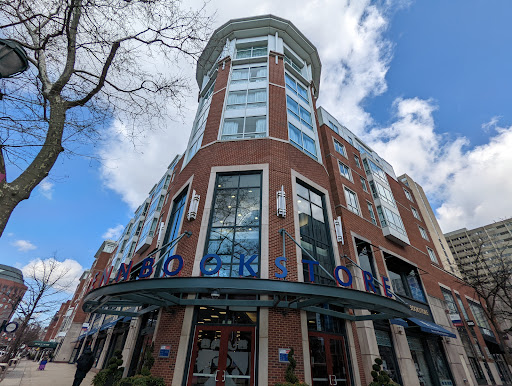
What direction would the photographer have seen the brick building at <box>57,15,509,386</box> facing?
facing the viewer

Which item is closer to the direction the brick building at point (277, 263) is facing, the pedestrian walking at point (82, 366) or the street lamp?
the street lamp

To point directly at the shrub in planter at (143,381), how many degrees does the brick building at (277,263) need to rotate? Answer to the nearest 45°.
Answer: approximately 45° to its right

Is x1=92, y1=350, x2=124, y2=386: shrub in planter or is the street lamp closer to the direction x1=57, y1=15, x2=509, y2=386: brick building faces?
the street lamp

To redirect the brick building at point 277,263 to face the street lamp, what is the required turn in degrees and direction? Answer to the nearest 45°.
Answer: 0° — it already faces it

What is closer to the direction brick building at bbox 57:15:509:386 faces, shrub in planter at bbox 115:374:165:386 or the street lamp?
the street lamp

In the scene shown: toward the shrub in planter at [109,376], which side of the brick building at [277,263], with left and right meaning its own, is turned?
front
